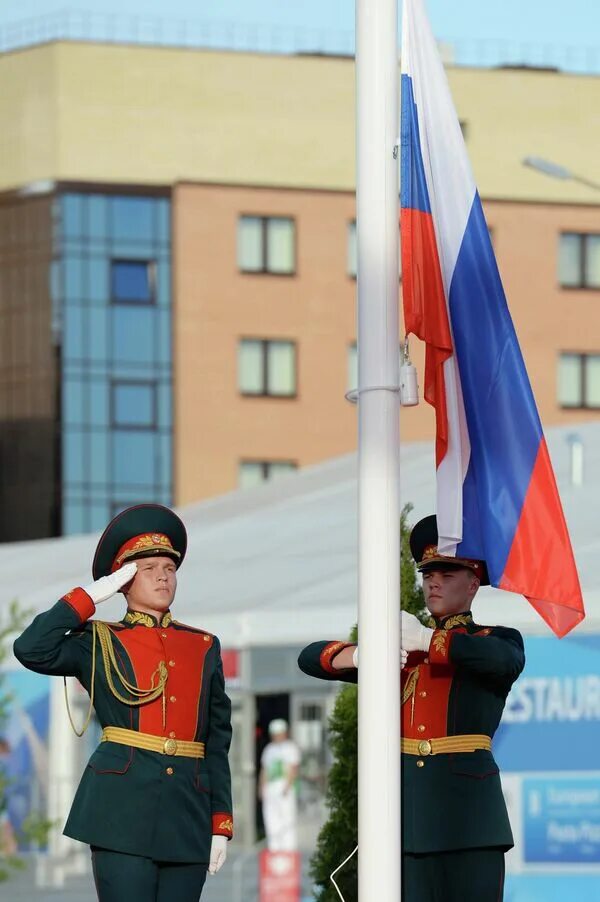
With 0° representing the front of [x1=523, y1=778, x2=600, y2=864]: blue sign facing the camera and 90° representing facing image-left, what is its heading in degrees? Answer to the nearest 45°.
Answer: approximately 0°

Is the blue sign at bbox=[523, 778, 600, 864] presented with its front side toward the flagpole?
yes

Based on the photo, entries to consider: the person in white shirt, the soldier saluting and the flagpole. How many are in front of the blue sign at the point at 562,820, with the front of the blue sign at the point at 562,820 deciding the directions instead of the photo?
2

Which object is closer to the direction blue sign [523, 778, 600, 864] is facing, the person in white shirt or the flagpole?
the flagpole

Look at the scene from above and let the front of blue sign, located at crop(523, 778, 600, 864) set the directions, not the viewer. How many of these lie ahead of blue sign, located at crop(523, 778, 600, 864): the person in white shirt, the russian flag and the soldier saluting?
2

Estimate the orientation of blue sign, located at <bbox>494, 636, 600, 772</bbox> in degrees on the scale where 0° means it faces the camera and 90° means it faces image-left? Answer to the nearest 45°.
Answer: approximately 0°

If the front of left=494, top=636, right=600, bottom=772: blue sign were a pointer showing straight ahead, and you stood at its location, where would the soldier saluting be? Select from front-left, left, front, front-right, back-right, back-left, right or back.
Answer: front

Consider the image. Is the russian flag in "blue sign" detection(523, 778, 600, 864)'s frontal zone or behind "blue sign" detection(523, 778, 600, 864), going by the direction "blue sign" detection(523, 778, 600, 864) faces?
frontal zone

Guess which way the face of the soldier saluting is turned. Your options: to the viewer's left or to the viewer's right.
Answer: to the viewer's right

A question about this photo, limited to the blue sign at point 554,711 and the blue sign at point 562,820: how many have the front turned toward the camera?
2

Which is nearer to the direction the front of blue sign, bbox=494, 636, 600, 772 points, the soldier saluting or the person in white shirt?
the soldier saluting

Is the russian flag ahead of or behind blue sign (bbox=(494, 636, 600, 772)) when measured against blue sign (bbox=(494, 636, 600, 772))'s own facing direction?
ahead
